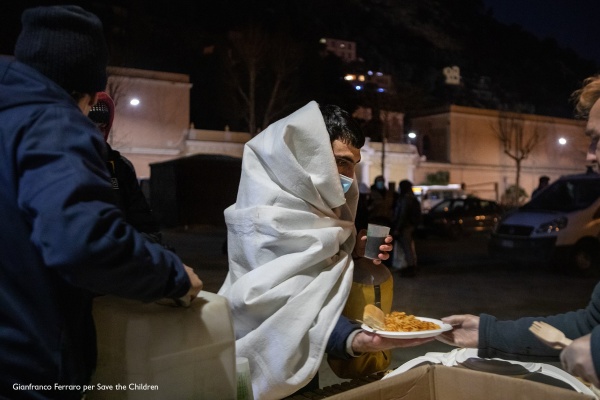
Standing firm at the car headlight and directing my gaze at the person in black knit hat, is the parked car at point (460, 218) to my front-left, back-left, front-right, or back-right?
back-right

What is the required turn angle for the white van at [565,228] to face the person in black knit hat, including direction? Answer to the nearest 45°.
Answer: approximately 45° to its left

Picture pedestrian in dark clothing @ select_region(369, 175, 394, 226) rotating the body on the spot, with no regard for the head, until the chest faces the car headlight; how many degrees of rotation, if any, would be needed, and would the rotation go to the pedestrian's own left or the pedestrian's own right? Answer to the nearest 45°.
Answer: approximately 90° to the pedestrian's own left

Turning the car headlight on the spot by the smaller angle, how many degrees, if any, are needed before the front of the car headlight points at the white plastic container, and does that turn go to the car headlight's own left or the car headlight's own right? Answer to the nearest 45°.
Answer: approximately 45° to the car headlight's own left

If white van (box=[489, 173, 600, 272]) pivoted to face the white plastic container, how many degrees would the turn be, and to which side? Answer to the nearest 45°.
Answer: approximately 45° to its left

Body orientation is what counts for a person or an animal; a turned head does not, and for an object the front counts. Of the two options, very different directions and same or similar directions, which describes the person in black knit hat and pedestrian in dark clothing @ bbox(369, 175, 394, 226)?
very different directions

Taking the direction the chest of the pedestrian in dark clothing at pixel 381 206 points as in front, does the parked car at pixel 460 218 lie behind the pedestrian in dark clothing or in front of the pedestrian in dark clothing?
behind

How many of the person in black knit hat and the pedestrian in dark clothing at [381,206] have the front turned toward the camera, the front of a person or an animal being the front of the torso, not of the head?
1

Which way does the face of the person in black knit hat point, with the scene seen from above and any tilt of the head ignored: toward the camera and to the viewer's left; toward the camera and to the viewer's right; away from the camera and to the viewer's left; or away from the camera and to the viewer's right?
away from the camera and to the viewer's right

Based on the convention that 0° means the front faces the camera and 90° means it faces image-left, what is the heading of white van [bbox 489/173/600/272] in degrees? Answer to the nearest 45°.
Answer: approximately 45°

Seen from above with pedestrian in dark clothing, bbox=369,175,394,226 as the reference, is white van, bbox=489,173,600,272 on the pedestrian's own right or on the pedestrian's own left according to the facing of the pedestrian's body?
on the pedestrian's own left

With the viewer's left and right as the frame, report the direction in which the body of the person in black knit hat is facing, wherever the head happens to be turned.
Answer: facing away from the viewer and to the right of the viewer
